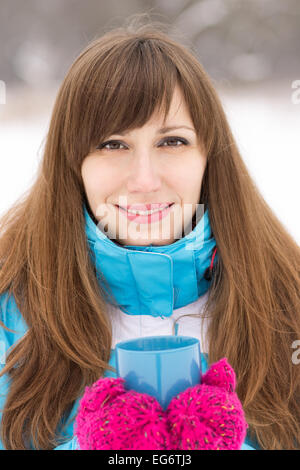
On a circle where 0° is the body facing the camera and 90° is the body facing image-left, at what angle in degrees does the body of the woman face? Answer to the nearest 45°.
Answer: approximately 0°
